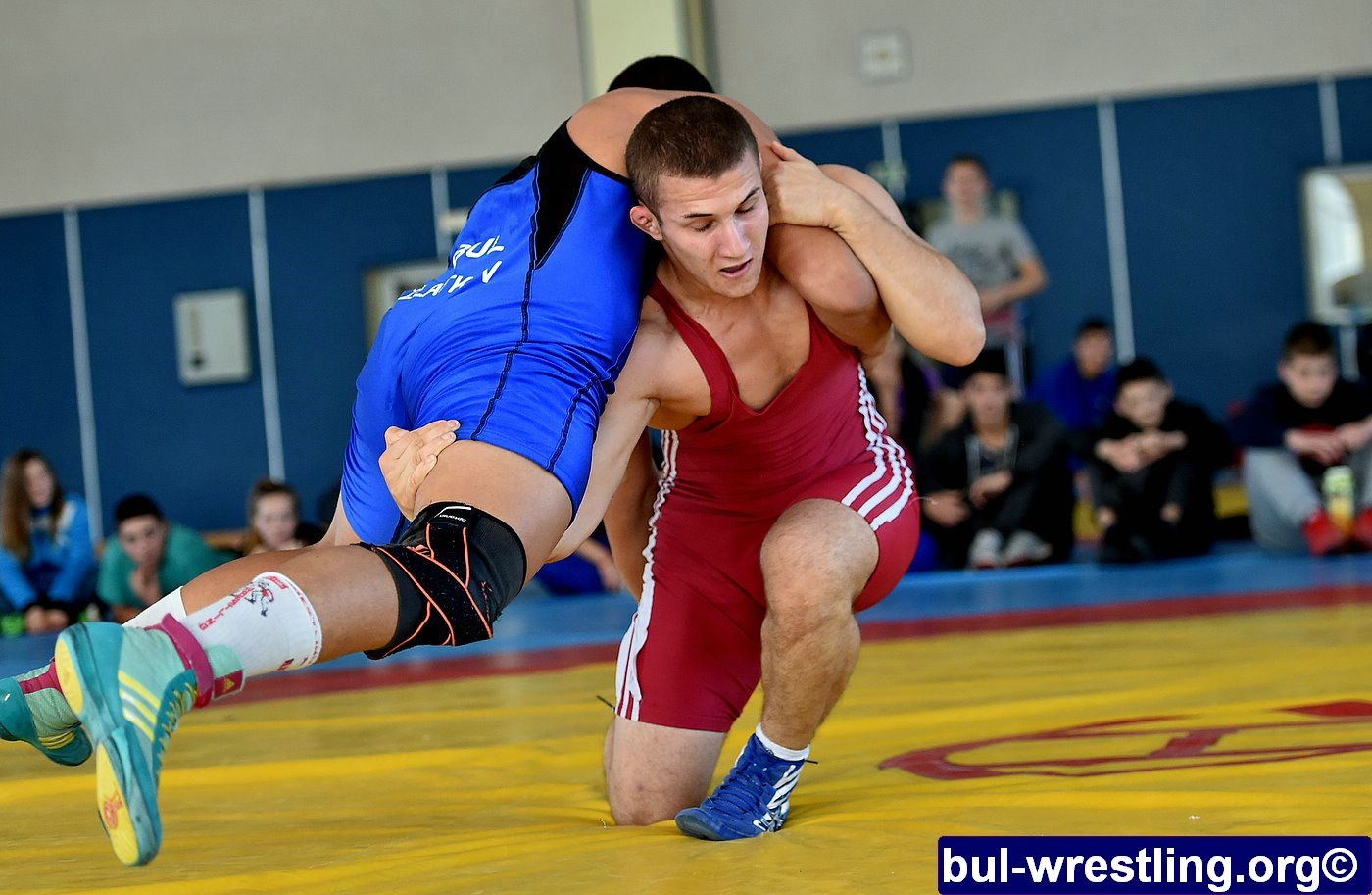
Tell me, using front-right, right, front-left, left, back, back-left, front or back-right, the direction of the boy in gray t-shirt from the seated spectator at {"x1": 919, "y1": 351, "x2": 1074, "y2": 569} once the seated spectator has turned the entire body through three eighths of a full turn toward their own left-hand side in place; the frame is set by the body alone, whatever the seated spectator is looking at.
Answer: front-left

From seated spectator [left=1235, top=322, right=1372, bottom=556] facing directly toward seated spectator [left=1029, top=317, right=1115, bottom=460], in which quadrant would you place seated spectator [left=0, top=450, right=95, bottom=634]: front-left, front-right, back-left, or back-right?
front-left

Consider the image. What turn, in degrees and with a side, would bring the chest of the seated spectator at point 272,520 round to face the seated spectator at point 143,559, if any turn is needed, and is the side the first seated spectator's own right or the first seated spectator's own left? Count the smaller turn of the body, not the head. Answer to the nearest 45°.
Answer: approximately 135° to the first seated spectator's own right

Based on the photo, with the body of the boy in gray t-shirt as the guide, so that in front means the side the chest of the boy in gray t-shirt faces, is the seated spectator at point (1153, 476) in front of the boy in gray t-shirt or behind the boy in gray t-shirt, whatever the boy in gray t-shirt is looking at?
in front

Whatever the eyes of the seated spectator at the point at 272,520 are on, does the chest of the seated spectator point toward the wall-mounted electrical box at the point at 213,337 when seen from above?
no

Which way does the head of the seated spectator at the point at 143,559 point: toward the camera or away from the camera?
toward the camera

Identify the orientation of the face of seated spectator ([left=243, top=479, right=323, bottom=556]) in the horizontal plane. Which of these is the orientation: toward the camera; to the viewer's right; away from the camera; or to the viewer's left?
toward the camera

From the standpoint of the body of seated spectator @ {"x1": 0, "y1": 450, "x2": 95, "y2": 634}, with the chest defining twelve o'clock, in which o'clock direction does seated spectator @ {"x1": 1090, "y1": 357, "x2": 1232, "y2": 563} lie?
seated spectator @ {"x1": 1090, "y1": 357, "x2": 1232, "y2": 563} is roughly at 10 o'clock from seated spectator @ {"x1": 0, "y1": 450, "x2": 95, "y2": 634}.

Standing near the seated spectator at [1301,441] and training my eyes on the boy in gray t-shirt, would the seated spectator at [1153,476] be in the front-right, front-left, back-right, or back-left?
front-left

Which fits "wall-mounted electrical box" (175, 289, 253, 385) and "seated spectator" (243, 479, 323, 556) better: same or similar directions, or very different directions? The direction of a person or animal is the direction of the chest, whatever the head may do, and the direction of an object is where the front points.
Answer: same or similar directions

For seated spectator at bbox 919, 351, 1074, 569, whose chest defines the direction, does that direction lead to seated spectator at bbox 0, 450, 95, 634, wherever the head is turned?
no

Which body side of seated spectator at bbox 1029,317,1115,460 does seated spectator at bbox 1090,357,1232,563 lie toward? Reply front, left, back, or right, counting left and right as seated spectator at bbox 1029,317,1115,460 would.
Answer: front

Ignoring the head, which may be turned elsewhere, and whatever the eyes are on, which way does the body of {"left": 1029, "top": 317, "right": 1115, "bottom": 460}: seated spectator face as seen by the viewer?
toward the camera

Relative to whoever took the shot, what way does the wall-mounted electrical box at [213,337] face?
facing the viewer

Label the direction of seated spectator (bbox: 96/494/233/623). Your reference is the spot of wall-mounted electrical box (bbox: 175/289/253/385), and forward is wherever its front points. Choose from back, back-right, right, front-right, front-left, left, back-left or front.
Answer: front

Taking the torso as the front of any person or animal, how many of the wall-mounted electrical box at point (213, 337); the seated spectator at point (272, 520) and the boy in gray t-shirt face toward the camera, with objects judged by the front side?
3

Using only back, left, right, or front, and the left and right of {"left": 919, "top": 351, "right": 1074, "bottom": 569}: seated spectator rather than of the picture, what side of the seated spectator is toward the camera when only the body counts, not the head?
front

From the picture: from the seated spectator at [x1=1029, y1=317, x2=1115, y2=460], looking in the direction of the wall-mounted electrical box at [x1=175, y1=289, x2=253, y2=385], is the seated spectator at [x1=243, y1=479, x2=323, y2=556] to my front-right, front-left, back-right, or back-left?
front-left

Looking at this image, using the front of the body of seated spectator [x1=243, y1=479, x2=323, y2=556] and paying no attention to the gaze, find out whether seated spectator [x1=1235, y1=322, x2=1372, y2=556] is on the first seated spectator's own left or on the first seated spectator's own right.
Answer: on the first seated spectator's own left

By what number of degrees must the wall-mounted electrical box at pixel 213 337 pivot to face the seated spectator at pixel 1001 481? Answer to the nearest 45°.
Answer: approximately 45° to its left

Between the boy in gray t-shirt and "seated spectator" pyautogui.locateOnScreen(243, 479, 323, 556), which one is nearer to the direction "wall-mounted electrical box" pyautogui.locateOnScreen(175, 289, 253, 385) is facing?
the seated spectator
